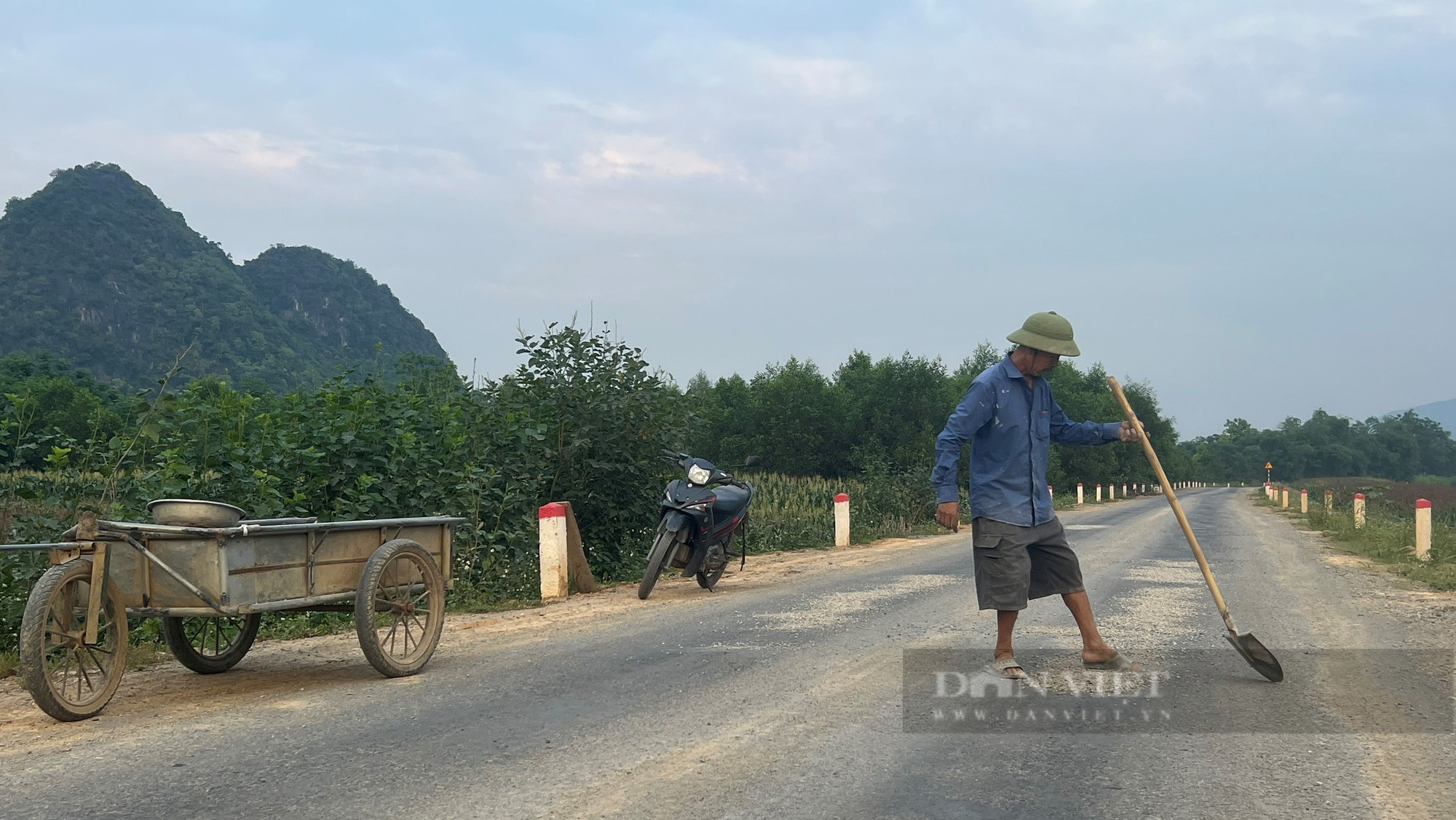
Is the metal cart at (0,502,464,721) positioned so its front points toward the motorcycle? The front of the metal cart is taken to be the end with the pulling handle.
no

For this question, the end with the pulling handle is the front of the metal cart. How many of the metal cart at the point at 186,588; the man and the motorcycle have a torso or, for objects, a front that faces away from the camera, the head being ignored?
0

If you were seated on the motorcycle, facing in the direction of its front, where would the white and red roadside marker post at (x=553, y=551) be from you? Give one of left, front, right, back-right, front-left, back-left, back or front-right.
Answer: front-right

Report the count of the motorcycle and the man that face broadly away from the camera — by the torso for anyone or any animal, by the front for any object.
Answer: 0

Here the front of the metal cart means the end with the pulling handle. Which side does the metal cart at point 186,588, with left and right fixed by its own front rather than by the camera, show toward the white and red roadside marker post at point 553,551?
back

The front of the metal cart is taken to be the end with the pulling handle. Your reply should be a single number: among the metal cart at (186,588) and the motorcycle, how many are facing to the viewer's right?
0

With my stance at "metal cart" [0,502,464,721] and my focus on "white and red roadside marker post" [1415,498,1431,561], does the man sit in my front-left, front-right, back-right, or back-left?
front-right

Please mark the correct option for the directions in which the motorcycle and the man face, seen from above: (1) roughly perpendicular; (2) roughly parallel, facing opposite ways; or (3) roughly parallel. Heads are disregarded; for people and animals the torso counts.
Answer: roughly perpendicular

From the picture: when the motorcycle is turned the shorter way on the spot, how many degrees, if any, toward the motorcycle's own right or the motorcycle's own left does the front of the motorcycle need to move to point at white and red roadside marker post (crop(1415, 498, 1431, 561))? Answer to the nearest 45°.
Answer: approximately 180°

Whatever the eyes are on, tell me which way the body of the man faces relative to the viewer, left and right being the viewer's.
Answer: facing the viewer and to the right of the viewer

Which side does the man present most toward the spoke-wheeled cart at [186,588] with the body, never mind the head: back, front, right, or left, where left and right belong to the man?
right

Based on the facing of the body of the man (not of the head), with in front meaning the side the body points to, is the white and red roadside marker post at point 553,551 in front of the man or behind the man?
behind
